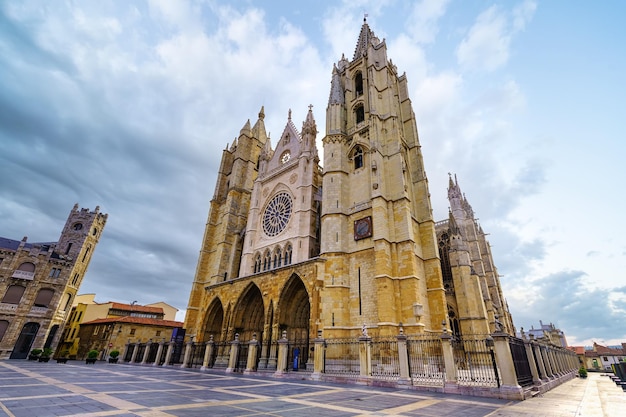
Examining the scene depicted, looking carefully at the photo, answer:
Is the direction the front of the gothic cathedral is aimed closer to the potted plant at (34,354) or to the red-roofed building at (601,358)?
the potted plant

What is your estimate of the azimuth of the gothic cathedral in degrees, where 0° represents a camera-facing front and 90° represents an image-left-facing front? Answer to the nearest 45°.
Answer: approximately 45°

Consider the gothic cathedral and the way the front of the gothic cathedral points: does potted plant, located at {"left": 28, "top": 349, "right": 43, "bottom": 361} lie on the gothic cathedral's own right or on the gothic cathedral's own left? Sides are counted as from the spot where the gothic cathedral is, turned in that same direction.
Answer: on the gothic cathedral's own right

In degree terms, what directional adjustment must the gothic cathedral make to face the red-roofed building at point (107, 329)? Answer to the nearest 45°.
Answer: approximately 90° to its right

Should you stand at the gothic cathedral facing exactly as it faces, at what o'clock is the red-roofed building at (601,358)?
The red-roofed building is roughly at 6 o'clock from the gothic cathedral.

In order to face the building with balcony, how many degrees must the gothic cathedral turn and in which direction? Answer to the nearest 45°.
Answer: approximately 45° to its right
